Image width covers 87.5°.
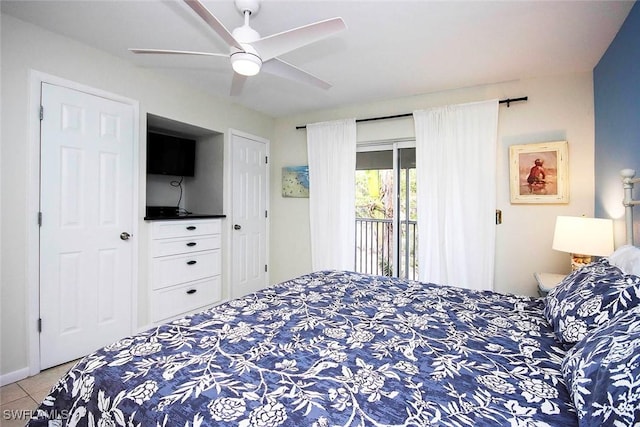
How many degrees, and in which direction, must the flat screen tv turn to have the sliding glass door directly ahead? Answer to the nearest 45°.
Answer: approximately 45° to its left

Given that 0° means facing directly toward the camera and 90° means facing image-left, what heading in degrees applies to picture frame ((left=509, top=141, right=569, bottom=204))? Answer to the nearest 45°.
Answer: approximately 0°

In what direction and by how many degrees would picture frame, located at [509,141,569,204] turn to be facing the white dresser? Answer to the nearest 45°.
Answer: approximately 45° to its right

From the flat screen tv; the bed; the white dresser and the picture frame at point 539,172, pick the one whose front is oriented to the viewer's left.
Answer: the bed

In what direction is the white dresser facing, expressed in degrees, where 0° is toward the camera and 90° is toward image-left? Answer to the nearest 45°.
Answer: approximately 315°

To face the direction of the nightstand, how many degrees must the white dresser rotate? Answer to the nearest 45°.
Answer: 0° — it already faces it

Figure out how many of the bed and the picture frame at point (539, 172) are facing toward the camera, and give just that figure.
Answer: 1

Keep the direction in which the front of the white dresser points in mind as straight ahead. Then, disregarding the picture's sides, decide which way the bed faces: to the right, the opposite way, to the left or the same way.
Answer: the opposite way

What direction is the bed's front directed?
to the viewer's left

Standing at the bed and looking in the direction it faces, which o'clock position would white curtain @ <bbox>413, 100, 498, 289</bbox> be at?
The white curtain is roughly at 4 o'clock from the bed.

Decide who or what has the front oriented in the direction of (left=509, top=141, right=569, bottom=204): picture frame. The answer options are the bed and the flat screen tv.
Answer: the flat screen tv

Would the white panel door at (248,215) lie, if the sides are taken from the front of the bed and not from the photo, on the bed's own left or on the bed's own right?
on the bed's own right

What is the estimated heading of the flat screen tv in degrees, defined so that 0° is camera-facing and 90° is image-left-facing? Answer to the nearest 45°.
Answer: approximately 315°

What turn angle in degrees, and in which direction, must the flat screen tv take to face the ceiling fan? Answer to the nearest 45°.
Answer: approximately 45° to its right

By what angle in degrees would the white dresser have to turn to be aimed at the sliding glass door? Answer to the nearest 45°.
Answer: approximately 45° to its left

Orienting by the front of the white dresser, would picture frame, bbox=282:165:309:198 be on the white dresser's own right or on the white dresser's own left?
on the white dresser's own left
